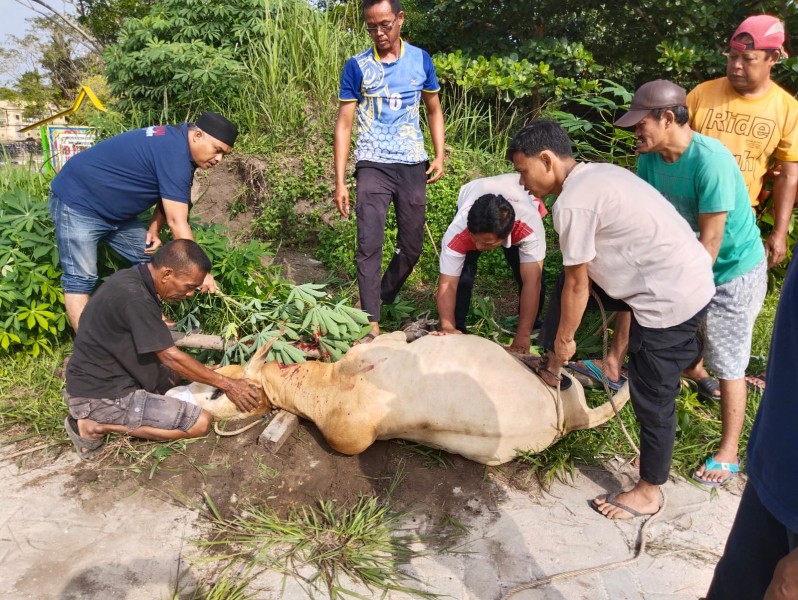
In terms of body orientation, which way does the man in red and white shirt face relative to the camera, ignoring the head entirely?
toward the camera

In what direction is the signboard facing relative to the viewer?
toward the camera

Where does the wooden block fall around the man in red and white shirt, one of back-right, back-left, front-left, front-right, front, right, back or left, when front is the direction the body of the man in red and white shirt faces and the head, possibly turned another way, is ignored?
front-right

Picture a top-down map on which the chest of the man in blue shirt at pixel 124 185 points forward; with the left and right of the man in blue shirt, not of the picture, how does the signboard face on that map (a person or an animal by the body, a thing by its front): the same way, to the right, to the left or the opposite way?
to the right

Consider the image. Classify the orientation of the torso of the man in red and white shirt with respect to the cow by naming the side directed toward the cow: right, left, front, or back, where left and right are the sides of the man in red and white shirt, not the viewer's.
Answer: front

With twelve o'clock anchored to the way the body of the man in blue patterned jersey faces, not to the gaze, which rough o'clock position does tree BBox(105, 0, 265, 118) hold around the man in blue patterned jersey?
The tree is roughly at 5 o'clock from the man in blue patterned jersey.

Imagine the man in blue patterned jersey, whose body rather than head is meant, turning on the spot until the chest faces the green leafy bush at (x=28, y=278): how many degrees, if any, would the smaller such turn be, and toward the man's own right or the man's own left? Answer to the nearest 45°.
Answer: approximately 90° to the man's own right

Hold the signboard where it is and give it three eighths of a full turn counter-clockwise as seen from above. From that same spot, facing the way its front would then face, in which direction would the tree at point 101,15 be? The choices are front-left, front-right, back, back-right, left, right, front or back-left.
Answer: front-left

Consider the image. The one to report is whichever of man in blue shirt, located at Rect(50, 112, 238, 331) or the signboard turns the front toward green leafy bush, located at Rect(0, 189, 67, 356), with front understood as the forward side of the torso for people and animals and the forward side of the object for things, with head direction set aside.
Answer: the signboard

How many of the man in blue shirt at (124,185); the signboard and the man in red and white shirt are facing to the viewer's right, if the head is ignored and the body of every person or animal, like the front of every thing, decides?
1

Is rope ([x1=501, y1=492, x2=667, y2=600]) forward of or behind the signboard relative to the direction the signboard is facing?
forward

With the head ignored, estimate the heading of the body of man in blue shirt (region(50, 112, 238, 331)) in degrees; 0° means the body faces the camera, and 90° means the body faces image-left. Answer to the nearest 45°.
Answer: approximately 270°

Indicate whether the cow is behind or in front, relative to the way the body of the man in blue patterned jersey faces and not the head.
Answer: in front

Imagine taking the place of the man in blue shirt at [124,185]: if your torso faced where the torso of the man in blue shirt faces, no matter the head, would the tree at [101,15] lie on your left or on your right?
on your left

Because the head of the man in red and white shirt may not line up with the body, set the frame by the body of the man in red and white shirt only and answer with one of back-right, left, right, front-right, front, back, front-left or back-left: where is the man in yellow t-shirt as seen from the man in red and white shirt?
left
